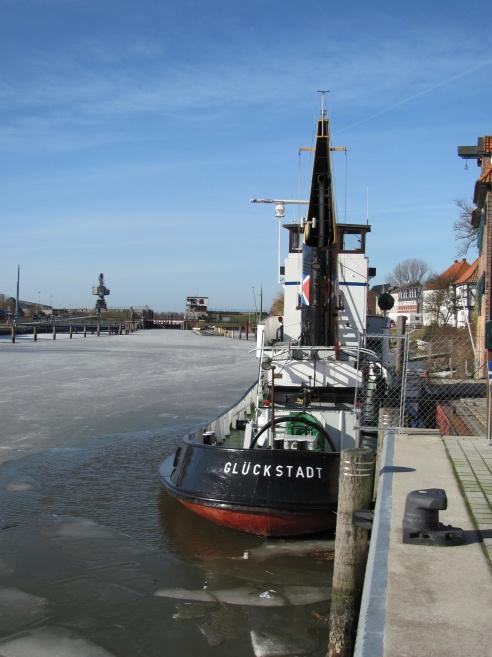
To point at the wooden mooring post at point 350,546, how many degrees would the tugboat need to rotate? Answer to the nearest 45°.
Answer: approximately 180°

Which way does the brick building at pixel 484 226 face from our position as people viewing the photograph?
facing to the left of the viewer

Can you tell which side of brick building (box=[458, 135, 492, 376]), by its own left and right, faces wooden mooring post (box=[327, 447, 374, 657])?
left

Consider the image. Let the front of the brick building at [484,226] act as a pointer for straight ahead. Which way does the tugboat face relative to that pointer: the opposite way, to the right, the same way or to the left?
to the right

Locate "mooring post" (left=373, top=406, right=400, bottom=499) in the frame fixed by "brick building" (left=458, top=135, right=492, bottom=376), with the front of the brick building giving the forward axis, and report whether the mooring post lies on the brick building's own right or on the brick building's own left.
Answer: on the brick building's own left

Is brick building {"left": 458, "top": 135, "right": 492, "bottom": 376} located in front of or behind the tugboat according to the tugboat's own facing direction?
in front

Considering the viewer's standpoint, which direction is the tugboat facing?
facing away from the viewer

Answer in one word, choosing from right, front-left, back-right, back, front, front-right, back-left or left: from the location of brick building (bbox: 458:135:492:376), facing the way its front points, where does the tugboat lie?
left

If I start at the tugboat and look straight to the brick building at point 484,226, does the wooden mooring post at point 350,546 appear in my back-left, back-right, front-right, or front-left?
back-right

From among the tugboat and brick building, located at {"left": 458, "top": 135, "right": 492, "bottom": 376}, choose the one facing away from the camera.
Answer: the tugboat

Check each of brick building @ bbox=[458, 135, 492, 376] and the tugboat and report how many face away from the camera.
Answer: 1

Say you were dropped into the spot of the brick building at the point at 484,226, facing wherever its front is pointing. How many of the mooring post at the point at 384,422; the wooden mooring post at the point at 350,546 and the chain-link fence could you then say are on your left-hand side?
3

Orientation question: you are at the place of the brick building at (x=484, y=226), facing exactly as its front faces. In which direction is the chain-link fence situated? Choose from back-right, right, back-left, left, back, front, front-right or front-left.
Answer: left
